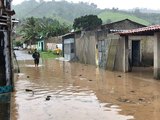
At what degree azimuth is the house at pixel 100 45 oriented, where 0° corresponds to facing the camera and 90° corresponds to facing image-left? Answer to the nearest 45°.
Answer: approximately 45°

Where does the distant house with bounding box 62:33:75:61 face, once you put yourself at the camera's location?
facing the viewer and to the left of the viewer
